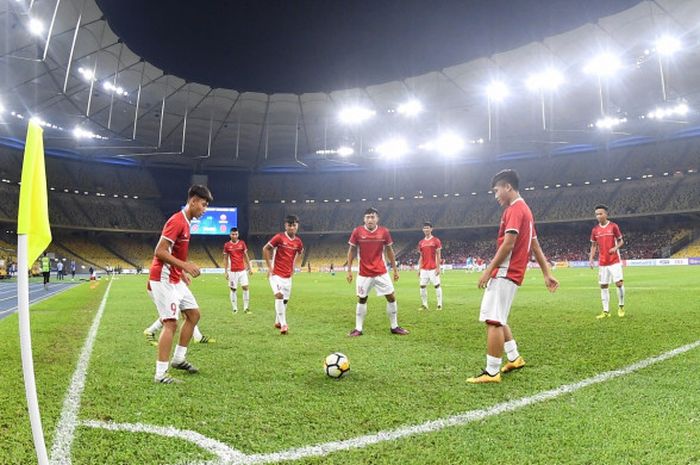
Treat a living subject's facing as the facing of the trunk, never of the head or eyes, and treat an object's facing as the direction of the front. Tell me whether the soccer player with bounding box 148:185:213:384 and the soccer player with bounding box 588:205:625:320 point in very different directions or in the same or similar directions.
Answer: very different directions

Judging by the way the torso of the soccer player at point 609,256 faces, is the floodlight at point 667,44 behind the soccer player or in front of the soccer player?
behind

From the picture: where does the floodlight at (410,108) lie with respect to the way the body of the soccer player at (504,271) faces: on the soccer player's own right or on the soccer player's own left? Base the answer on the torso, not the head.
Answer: on the soccer player's own right

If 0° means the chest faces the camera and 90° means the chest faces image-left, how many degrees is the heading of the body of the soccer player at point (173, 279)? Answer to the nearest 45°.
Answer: approximately 270°

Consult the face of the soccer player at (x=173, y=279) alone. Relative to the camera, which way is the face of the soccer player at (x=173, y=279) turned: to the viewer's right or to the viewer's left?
to the viewer's right

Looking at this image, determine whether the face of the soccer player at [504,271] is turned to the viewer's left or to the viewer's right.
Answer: to the viewer's left

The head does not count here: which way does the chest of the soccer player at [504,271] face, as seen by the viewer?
to the viewer's left

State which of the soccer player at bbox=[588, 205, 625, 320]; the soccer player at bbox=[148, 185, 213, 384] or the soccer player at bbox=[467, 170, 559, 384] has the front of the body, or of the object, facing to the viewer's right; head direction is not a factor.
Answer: the soccer player at bbox=[148, 185, 213, 384]

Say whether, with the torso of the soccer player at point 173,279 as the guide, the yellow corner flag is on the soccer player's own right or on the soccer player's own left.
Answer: on the soccer player's own right

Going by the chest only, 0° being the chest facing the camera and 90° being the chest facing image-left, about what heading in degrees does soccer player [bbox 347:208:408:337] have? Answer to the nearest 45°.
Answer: approximately 0°

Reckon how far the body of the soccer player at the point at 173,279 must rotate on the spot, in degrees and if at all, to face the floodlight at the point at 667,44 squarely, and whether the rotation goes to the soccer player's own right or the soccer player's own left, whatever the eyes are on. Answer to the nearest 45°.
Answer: approximately 45° to the soccer player's own left

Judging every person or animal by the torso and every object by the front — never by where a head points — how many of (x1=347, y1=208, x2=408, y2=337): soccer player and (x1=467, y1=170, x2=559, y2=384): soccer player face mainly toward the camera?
1

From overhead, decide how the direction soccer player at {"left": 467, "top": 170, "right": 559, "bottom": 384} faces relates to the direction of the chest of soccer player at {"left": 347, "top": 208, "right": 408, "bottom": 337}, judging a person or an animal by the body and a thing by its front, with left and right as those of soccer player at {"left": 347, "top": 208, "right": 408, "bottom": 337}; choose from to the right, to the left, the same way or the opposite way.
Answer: to the right
